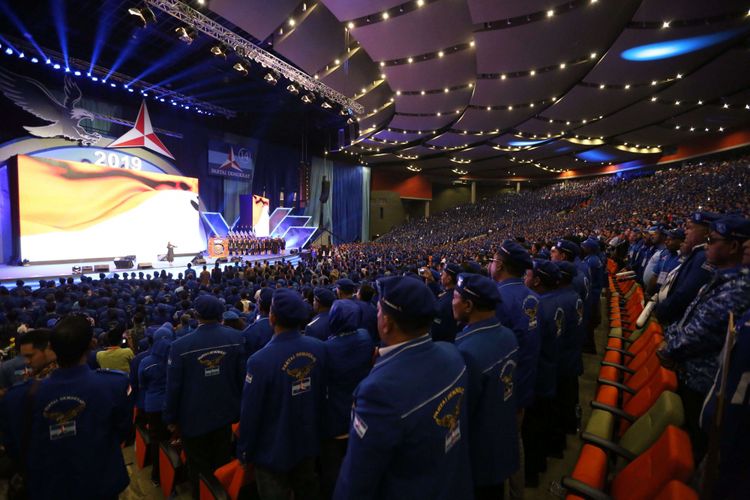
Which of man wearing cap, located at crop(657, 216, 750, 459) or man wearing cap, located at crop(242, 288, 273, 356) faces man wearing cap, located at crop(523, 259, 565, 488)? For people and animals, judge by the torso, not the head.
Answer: man wearing cap, located at crop(657, 216, 750, 459)

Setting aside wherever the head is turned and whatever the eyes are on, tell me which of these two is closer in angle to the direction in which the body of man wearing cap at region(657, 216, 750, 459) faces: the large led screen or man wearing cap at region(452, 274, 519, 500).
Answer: the large led screen

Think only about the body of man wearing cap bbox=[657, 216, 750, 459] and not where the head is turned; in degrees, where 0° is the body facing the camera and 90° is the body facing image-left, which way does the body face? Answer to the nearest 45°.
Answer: approximately 90°

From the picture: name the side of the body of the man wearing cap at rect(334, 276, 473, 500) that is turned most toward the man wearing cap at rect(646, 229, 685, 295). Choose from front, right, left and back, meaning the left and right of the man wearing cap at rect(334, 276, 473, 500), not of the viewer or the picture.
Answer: right

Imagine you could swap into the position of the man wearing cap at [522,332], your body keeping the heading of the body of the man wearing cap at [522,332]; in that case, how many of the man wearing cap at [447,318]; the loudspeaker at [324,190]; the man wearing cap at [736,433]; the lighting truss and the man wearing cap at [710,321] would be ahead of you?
3

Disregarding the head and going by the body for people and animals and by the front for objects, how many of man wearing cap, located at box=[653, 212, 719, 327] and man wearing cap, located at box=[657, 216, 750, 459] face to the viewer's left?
2

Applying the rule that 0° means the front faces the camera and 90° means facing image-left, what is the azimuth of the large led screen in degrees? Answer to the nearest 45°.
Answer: approximately 315°

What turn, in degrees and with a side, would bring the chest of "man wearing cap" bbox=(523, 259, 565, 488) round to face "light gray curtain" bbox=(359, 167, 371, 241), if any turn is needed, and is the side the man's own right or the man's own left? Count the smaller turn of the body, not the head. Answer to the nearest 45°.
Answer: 0° — they already face it

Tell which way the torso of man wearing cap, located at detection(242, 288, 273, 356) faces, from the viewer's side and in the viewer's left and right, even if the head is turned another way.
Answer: facing away from the viewer and to the left of the viewer

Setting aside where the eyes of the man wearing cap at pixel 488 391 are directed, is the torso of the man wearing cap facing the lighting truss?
yes

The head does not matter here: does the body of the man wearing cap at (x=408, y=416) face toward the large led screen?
yes

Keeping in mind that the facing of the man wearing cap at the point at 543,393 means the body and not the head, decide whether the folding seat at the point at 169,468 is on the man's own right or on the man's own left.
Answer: on the man's own left

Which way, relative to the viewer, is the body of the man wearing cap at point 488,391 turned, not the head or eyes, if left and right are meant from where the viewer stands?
facing away from the viewer and to the left of the viewer

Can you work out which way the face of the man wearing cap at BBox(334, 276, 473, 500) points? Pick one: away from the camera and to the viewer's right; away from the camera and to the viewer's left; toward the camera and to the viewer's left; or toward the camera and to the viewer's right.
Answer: away from the camera and to the viewer's left
